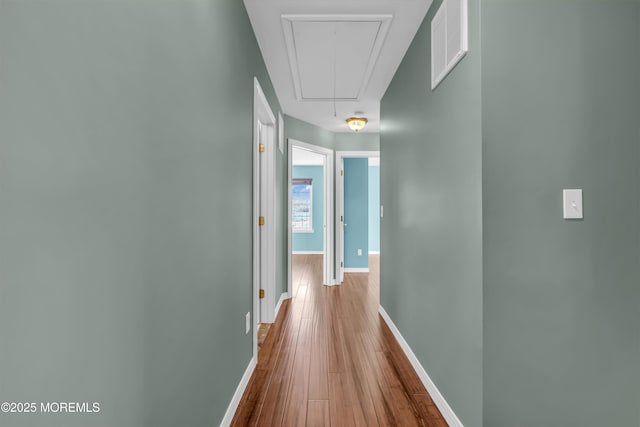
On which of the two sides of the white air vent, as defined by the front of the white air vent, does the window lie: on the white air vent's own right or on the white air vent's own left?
on the white air vent's own right

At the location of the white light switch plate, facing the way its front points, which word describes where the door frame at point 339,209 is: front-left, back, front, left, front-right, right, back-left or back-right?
back-right

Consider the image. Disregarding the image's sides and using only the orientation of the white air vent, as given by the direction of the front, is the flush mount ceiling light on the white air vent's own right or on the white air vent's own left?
on the white air vent's own right

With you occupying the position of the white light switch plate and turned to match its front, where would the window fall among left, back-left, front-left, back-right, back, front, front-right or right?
back-right

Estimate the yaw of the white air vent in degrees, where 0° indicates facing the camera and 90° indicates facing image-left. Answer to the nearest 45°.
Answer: approximately 90°
